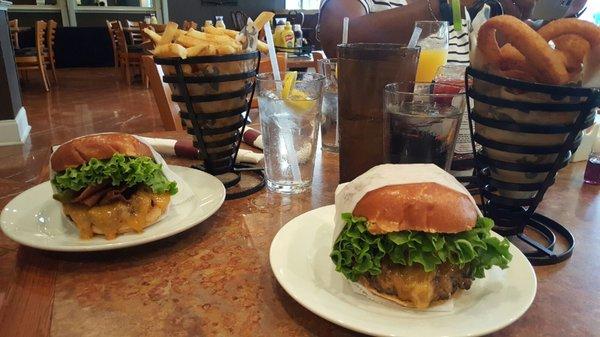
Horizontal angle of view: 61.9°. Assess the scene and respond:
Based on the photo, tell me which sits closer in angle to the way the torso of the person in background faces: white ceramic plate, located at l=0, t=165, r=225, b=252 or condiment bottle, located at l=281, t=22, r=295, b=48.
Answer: the white ceramic plate

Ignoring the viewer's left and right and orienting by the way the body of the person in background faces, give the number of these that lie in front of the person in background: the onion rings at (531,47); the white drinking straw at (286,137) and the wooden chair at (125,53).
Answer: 2

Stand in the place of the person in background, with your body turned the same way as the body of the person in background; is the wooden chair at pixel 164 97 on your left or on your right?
on your right

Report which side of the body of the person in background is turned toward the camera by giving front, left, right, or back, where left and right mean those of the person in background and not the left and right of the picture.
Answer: front

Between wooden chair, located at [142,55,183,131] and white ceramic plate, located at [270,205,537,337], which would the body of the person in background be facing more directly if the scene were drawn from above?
the white ceramic plate

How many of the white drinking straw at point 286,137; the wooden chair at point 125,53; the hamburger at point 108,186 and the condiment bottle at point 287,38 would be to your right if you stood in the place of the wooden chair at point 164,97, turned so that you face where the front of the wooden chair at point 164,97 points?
2

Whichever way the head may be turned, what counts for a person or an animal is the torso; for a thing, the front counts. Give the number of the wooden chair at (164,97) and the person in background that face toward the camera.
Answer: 1

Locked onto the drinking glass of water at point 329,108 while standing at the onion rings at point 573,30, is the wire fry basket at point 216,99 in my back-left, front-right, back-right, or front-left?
front-left

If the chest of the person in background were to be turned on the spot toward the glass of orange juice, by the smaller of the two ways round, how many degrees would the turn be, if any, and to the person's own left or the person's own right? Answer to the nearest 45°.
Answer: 0° — they already face it

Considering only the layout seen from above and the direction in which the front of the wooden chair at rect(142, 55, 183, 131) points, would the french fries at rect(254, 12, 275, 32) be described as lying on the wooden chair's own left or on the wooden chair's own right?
on the wooden chair's own right
